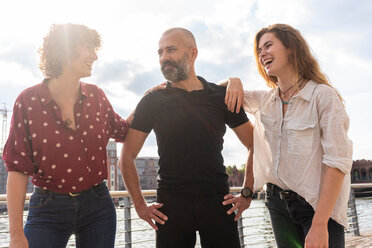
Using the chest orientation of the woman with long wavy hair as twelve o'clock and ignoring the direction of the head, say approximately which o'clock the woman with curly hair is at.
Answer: The woman with curly hair is roughly at 1 o'clock from the woman with long wavy hair.

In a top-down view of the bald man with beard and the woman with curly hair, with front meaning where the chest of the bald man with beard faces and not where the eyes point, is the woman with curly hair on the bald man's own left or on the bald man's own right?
on the bald man's own right

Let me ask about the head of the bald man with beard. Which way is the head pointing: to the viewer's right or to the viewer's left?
to the viewer's left

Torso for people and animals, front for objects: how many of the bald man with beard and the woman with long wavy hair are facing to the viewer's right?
0

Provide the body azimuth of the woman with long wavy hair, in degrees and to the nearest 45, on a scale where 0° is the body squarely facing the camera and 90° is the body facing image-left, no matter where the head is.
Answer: approximately 45°
